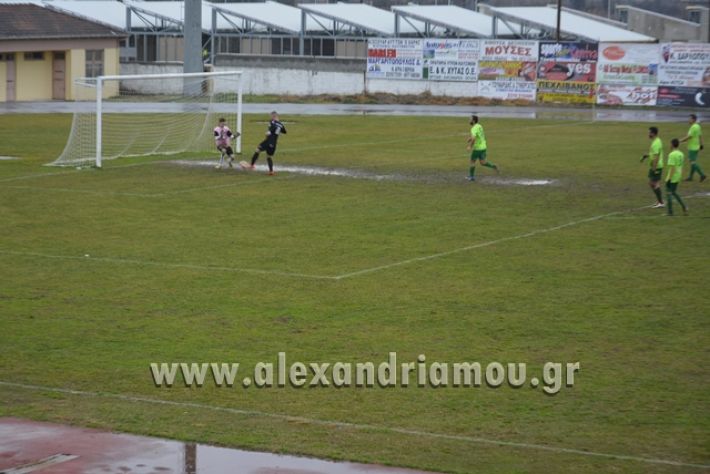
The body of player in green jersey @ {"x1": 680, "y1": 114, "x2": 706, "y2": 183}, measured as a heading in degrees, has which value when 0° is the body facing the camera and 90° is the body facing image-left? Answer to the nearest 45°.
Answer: approximately 90°
